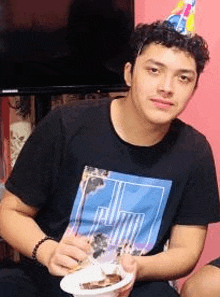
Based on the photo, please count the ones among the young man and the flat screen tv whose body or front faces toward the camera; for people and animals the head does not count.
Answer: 2

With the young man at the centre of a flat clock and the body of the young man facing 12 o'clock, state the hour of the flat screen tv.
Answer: The flat screen tv is roughly at 5 o'clock from the young man.

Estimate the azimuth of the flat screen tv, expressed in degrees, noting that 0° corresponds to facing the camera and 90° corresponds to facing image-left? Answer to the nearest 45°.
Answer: approximately 0°

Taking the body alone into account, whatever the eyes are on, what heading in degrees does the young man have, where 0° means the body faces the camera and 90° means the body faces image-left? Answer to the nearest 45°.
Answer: approximately 0°

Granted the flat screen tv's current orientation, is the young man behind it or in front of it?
in front
